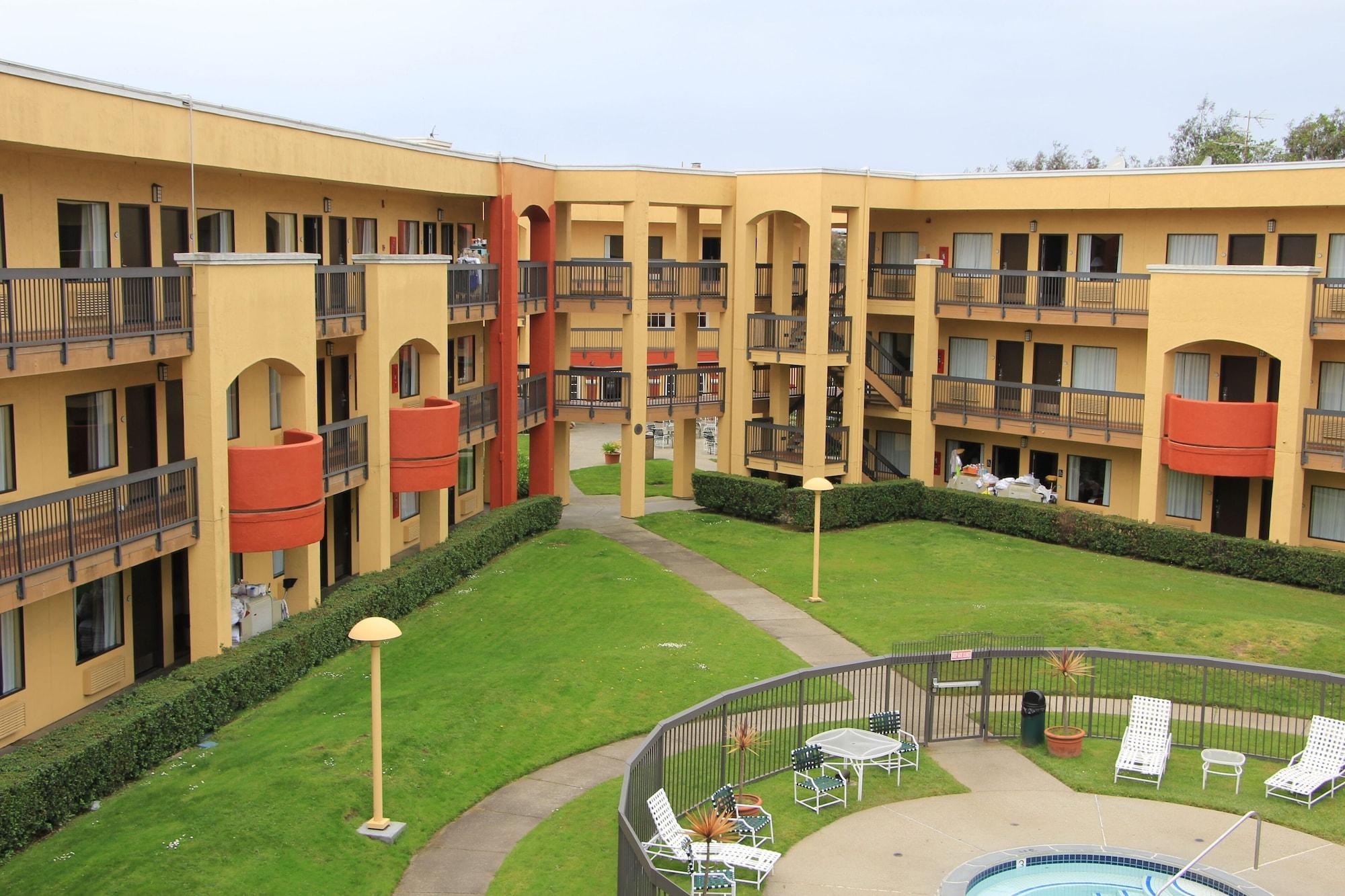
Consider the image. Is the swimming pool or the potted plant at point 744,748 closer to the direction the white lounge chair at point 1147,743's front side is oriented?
the swimming pool

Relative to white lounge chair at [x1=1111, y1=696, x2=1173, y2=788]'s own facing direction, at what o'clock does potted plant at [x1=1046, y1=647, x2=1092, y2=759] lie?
The potted plant is roughly at 4 o'clock from the white lounge chair.

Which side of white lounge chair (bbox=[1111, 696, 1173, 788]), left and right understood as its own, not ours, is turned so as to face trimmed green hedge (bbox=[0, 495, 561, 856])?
right

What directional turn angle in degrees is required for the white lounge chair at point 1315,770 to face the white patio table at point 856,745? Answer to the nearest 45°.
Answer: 0° — it already faces it

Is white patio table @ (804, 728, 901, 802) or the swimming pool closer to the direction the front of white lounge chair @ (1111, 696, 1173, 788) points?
the swimming pool

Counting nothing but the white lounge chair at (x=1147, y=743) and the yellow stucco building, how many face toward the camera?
2

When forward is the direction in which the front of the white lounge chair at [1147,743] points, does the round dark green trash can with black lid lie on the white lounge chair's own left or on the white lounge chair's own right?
on the white lounge chair's own right

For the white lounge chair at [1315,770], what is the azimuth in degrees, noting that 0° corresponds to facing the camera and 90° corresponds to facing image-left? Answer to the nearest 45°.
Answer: approximately 45°
